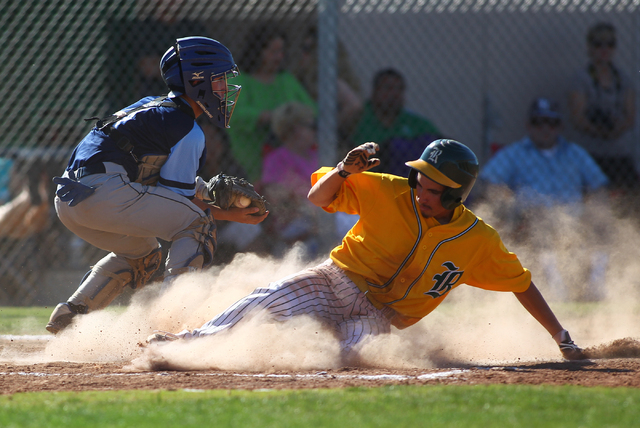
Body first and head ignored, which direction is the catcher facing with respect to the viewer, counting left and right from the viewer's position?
facing to the right of the viewer

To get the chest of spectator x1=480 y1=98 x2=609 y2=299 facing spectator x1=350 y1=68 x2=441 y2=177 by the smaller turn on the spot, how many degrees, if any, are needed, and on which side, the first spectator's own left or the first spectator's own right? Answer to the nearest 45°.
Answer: approximately 90° to the first spectator's own right

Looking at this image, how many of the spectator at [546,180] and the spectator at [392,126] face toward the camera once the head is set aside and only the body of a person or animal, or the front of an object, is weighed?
2

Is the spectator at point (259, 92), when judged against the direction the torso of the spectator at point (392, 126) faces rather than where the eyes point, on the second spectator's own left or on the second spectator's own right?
on the second spectator's own right

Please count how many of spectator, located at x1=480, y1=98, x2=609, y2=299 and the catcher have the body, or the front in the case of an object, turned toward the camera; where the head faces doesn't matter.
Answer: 1

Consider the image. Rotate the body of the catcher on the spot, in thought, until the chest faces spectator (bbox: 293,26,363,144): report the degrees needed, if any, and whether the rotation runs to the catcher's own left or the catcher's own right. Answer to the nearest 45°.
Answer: approximately 90° to the catcher's own left

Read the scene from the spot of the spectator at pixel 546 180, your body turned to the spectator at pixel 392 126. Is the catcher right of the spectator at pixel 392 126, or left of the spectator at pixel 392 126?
left

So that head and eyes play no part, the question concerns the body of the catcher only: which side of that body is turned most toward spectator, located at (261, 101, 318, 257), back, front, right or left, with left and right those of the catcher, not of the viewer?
left

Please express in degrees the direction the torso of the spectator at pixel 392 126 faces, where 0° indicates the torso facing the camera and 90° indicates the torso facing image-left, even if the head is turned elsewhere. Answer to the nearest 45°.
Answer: approximately 0°

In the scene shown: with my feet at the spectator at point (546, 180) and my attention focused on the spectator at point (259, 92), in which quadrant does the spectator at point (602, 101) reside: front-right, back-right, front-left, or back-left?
back-right
